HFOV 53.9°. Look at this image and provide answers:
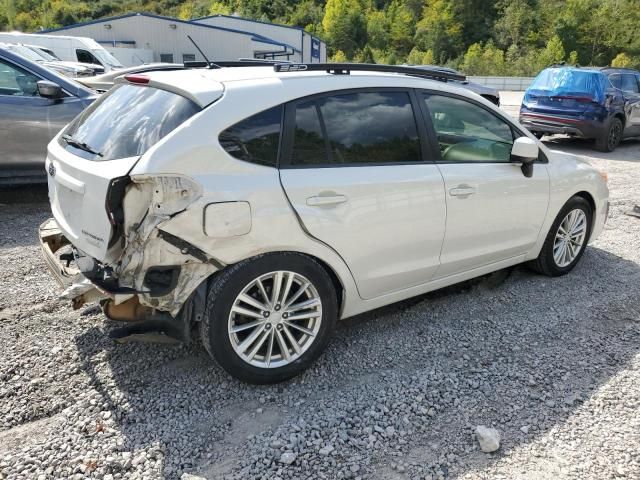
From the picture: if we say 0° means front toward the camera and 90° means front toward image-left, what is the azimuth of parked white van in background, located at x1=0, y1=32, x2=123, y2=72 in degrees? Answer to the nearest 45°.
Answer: approximately 315°

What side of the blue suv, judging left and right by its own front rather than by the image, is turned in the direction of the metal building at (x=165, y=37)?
left

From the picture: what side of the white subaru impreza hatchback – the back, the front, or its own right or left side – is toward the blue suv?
front

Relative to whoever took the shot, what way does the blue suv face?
facing away from the viewer and to the right of the viewer

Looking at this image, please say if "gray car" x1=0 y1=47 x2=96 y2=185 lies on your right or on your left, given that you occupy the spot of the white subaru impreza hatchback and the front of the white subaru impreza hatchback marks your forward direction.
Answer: on your left

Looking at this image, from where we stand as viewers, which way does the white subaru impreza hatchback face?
facing away from the viewer and to the right of the viewer

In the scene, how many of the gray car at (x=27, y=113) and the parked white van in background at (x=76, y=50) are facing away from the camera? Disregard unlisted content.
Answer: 0

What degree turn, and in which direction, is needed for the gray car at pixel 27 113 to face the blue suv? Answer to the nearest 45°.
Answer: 0° — it already faces it

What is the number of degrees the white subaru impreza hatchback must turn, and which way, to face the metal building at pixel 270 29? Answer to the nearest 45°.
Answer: approximately 45° to its left

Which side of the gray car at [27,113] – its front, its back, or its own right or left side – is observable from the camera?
right

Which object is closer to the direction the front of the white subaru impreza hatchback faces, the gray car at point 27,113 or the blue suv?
the blue suv
